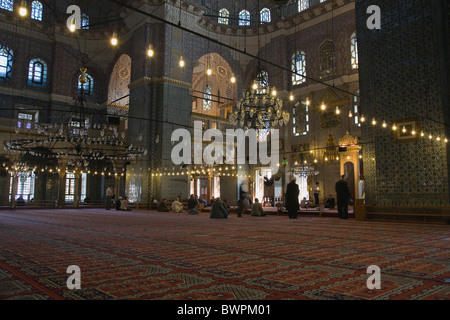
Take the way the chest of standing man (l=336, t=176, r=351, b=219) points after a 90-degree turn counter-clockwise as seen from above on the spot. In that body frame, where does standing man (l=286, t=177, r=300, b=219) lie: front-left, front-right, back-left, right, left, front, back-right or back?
front

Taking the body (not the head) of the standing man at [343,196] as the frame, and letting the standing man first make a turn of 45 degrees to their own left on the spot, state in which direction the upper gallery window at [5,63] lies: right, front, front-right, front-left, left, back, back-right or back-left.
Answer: front-left

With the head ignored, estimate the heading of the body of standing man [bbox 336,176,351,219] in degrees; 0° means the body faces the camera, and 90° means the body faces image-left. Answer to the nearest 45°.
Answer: approximately 180°

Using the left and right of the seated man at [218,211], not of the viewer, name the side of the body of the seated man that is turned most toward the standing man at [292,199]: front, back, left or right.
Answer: right

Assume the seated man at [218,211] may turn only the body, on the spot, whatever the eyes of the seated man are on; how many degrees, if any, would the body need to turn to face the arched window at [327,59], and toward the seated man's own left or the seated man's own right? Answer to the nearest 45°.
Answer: approximately 45° to the seated man's own right

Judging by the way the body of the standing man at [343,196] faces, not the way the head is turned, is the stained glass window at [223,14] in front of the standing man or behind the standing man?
in front

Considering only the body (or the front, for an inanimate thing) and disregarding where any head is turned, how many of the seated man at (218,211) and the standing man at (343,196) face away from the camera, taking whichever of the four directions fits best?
2

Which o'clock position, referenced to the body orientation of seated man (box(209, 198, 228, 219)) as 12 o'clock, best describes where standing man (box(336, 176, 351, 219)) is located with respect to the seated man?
The standing man is roughly at 3 o'clock from the seated man.

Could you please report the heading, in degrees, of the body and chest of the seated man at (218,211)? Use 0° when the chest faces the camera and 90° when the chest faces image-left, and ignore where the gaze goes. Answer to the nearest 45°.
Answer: approximately 180°

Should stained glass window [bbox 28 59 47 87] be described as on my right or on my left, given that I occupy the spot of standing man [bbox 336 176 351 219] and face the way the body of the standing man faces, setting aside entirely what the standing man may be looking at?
on my left
